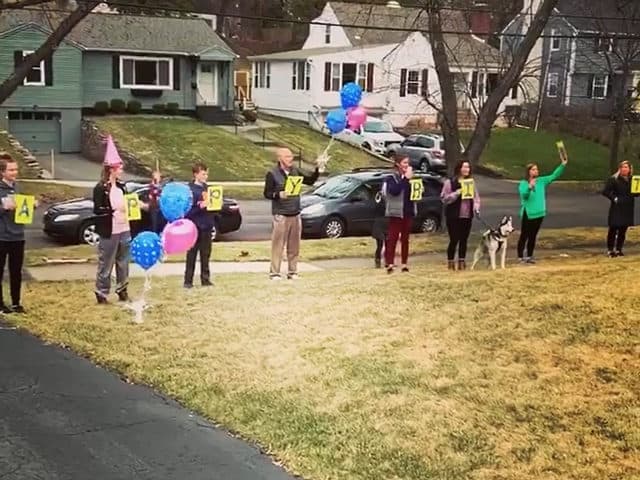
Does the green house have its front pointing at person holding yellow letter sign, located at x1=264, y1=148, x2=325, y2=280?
yes

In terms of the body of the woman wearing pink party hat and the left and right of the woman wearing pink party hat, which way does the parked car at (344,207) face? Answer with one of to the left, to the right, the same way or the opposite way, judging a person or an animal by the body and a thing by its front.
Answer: to the right

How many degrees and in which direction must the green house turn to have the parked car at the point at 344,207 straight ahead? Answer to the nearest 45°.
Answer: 0° — it already faces it

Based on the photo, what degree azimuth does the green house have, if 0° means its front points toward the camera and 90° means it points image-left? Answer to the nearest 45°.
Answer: approximately 0°

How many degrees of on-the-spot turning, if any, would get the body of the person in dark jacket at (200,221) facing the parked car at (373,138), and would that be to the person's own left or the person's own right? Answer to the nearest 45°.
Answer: approximately 135° to the person's own left

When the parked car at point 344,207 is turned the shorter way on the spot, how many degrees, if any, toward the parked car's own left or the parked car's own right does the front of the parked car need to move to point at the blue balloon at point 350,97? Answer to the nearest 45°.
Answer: approximately 45° to the parked car's own left

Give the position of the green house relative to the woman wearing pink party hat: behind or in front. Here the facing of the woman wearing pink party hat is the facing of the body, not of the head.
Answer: behind

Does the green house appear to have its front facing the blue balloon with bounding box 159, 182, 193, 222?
yes

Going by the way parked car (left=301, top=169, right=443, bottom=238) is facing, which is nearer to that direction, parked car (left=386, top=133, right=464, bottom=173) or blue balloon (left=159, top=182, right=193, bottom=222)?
the blue balloon
